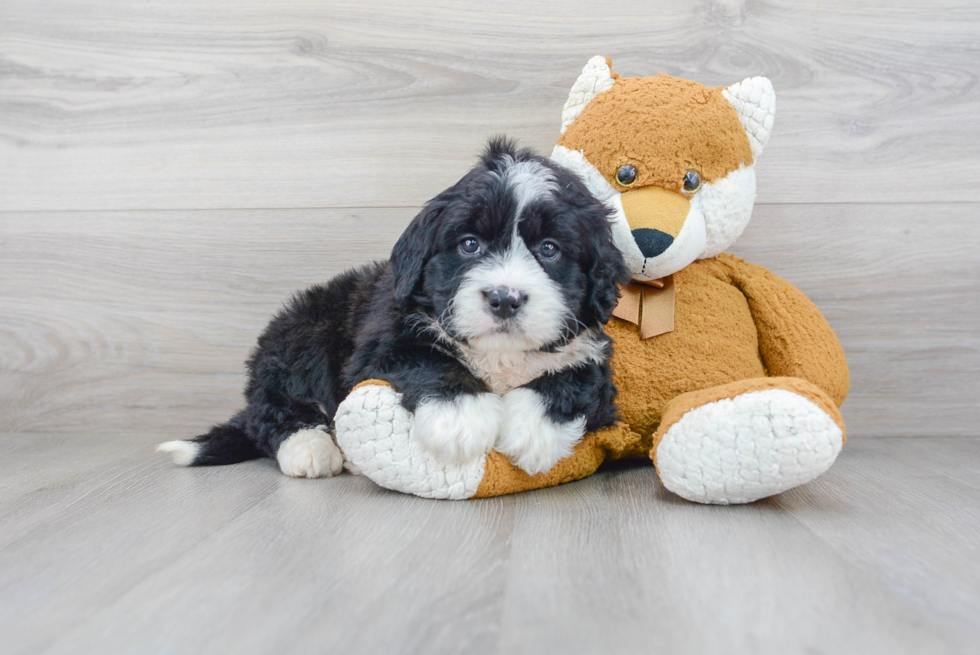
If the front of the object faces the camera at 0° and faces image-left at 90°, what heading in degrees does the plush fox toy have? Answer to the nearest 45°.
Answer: approximately 0°

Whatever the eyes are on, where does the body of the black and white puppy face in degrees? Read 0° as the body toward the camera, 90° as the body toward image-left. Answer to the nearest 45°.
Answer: approximately 315°
